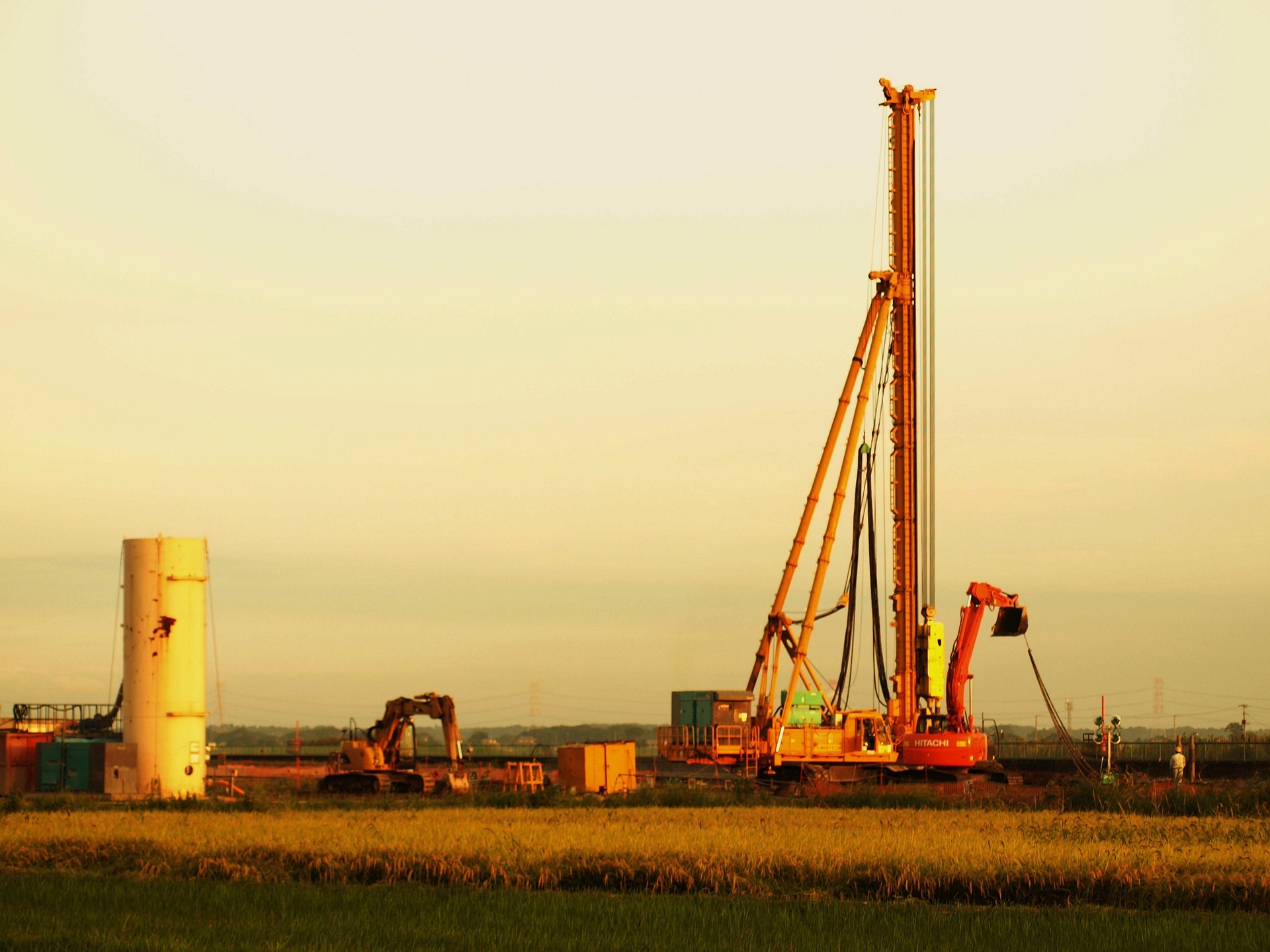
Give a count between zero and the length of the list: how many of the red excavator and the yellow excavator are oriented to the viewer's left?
0

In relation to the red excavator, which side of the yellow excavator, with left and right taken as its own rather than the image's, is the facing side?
front

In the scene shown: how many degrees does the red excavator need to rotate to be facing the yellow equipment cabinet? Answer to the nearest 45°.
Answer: approximately 180°

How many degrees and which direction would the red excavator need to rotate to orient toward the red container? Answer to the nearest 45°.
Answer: approximately 135° to its left

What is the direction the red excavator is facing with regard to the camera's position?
facing away from the viewer and to the right of the viewer

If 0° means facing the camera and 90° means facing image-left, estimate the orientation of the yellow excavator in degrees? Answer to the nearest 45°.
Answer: approximately 270°

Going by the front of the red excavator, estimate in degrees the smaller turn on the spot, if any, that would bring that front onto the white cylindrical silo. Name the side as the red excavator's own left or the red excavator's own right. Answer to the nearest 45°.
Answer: approximately 180°

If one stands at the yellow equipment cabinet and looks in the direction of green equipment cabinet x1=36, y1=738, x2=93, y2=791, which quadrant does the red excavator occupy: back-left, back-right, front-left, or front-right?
back-right

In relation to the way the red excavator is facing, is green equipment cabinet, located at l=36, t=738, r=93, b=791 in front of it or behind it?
behind
